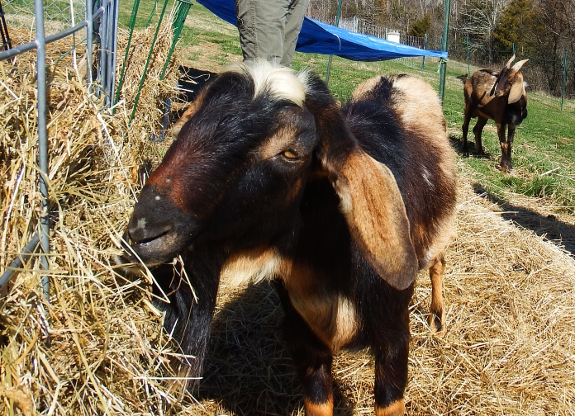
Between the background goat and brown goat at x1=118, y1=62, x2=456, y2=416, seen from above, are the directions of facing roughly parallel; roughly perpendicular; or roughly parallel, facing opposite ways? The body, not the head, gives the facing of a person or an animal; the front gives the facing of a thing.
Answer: roughly perpendicular

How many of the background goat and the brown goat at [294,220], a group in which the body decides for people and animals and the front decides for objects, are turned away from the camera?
0

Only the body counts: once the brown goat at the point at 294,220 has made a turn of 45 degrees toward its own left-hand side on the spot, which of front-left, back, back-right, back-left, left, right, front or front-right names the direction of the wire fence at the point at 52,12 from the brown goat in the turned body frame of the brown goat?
back-right

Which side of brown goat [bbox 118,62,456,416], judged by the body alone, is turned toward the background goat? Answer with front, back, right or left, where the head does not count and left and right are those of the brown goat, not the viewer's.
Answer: back

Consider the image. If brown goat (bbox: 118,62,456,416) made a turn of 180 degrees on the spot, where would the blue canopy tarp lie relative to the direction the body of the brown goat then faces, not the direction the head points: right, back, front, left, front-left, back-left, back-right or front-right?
front-left

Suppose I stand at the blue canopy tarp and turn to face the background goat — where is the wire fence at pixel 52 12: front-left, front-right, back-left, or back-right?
back-right

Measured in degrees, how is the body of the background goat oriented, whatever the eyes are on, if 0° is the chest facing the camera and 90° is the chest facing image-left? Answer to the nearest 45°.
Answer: approximately 315°

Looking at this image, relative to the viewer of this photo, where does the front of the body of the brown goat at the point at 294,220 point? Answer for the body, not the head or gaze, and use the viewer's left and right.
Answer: facing the viewer and to the left of the viewer

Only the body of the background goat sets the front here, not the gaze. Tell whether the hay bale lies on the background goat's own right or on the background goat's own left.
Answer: on the background goat's own right
